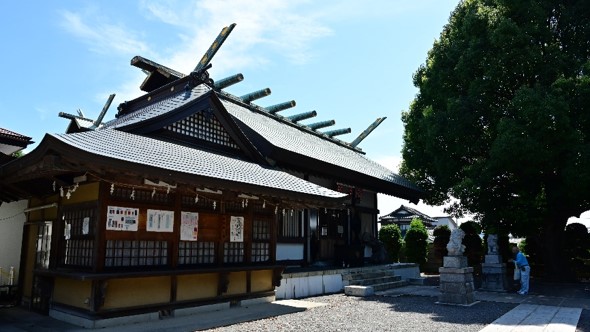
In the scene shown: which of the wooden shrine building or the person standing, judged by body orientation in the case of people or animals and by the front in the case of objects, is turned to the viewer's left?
the person standing

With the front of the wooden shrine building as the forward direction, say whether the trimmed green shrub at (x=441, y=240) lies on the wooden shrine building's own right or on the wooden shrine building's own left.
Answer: on the wooden shrine building's own left

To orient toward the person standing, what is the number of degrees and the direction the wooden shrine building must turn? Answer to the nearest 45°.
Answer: approximately 45° to its left

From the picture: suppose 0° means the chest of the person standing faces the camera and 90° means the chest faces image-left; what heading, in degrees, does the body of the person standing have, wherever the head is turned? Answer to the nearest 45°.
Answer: approximately 90°

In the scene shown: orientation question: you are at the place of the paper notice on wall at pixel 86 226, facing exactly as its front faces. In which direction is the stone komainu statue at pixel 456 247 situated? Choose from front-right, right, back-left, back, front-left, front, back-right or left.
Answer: back-left

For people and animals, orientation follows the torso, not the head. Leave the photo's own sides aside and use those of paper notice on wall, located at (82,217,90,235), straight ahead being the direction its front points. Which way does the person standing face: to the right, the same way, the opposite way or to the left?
to the right

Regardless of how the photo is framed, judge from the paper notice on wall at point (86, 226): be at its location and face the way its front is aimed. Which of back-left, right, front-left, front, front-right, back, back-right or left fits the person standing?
back-left

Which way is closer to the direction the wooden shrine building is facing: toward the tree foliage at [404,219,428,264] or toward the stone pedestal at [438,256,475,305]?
the stone pedestal

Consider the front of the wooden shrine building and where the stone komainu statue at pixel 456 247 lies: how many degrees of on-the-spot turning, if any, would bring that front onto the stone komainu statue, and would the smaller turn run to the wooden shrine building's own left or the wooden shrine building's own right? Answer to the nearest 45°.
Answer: approximately 45° to the wooden shrine building's own left

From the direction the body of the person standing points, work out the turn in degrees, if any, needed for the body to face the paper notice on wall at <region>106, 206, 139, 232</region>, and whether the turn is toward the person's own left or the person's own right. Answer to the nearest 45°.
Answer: approximately 45° to the person's own left

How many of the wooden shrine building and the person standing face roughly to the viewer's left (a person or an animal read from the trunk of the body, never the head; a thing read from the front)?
1

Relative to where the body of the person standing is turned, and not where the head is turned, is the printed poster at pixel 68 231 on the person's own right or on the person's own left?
on the person's own left
